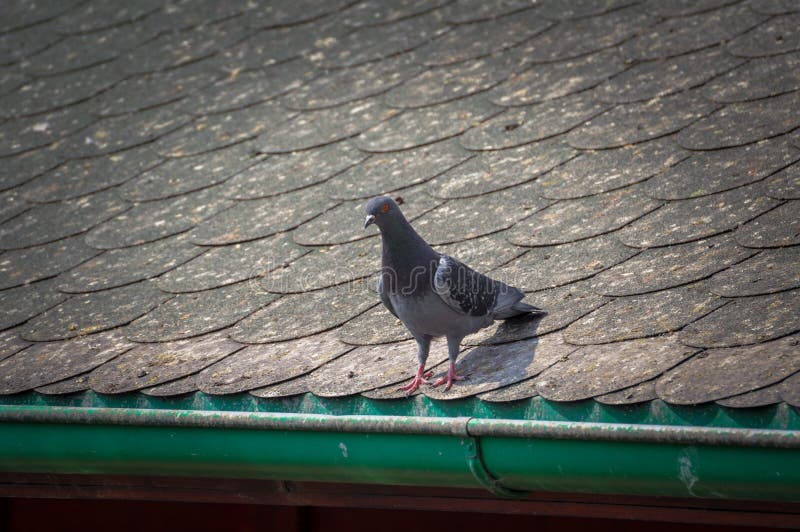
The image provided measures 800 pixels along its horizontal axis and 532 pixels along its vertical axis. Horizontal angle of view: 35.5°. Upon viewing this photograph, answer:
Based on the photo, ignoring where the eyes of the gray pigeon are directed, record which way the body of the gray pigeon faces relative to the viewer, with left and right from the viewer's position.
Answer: facing the viewer and to the left of the viewer
